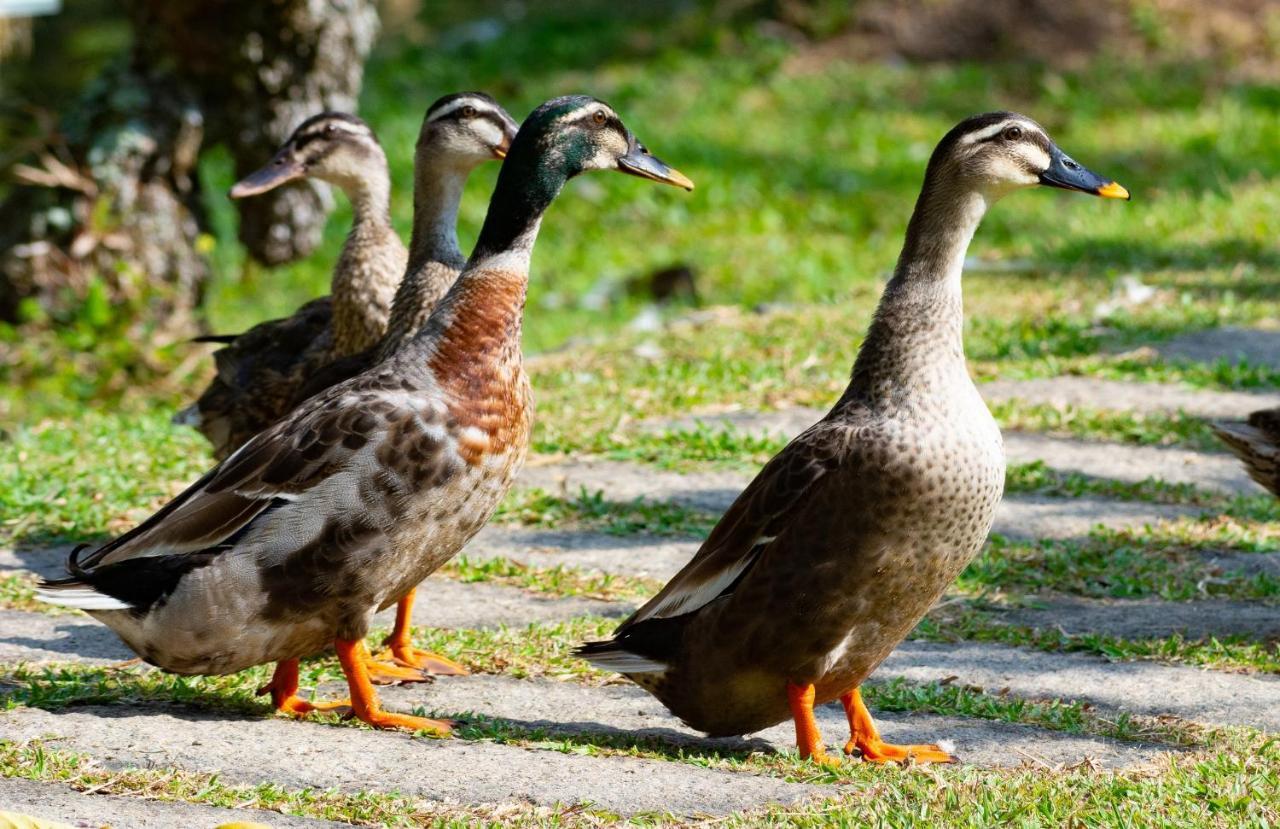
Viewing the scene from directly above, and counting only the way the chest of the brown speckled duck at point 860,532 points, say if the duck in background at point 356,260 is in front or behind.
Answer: behind

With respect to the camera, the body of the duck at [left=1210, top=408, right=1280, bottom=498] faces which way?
to the viewer's right

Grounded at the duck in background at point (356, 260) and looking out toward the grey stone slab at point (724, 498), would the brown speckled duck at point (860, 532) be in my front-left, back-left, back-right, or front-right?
front-right

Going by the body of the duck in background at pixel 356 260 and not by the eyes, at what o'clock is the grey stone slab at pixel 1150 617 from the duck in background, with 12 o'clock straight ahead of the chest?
The grey stone slab is roughly at 1 o'clock from the duck in background.

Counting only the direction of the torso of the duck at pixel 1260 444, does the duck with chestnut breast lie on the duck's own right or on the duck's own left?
on the duck's own right

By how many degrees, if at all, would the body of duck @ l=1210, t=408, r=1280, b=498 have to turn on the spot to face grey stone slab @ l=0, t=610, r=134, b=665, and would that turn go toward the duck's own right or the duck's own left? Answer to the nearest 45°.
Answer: approximately 135° to the duck's own right

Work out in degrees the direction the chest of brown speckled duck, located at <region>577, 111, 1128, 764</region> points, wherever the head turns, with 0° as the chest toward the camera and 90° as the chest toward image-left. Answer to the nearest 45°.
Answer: approximately 270°

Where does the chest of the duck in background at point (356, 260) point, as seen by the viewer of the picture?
to the viewer's right

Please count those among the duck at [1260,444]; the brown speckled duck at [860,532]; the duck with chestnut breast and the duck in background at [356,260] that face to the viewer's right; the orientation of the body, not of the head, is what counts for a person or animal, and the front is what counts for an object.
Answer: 4

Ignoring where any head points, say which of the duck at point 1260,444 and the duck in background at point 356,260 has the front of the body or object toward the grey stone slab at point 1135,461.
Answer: the duck in background

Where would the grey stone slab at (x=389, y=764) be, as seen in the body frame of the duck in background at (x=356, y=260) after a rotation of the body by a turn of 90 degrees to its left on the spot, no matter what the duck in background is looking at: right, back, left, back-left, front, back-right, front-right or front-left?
back

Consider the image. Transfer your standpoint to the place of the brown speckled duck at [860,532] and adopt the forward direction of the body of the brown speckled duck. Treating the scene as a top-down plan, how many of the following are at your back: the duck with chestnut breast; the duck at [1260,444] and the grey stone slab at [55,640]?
2

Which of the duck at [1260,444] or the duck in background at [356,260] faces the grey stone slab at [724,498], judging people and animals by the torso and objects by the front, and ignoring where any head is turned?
the duck in background

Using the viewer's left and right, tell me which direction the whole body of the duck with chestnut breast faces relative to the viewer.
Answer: facing to the right of the viewer
